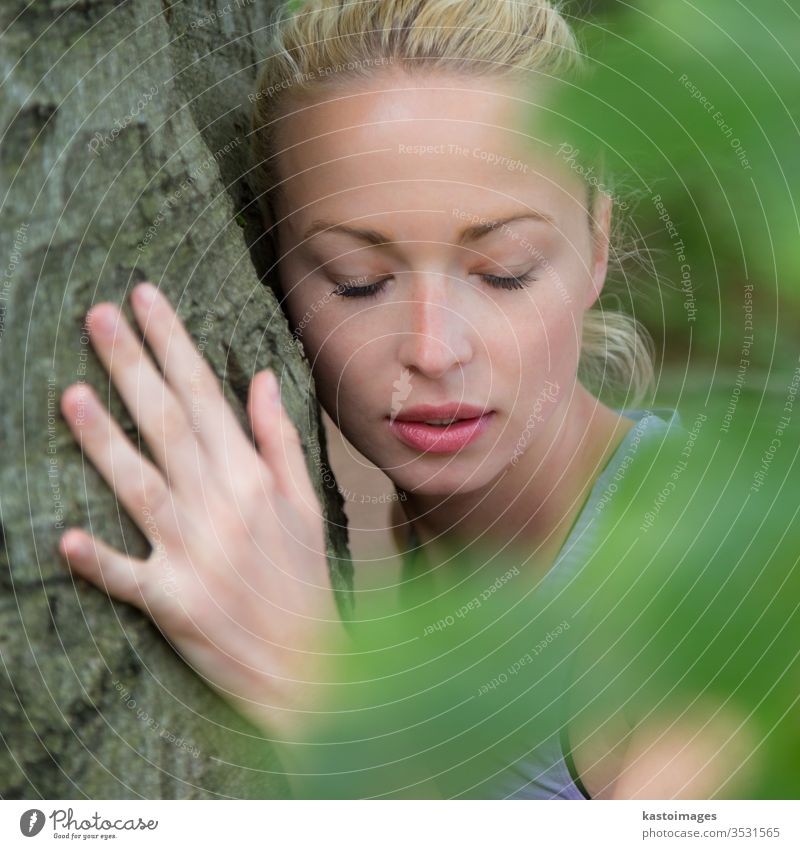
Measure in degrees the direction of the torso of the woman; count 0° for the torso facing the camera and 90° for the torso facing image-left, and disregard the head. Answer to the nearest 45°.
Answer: approximately 0°
